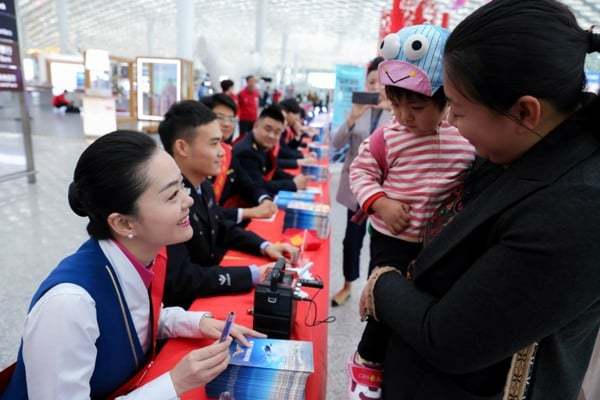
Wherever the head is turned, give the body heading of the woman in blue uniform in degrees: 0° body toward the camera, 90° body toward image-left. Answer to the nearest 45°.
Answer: approximately 270°

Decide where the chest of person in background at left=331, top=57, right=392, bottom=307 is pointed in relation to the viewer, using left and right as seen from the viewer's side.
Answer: facing the viewer and to the left of the viewer

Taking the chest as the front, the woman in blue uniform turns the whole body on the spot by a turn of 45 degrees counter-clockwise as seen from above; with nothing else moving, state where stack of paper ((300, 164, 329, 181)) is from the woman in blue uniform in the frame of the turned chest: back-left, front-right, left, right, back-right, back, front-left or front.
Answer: front

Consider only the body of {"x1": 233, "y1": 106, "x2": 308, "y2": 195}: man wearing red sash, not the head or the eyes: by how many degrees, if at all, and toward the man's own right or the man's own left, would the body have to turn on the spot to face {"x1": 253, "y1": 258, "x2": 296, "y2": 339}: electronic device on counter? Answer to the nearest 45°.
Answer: approximately 45° to the man's own right

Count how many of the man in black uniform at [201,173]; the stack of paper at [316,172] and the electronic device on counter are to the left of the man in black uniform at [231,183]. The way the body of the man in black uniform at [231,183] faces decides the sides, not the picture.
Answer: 1

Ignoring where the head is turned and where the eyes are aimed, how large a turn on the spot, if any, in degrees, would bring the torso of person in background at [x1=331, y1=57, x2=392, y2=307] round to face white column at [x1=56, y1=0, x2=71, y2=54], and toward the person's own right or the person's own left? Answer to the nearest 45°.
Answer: approximately 90° to the person's own right

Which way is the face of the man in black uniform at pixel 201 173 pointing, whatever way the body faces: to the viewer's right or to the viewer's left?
to the viewer's right

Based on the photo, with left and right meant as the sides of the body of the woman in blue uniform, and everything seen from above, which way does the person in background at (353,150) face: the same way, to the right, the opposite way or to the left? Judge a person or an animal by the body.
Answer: the opposite way

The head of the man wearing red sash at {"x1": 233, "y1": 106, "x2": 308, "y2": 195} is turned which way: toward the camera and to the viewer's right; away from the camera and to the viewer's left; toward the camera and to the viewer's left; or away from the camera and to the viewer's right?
toward the camera and to the viewer's right

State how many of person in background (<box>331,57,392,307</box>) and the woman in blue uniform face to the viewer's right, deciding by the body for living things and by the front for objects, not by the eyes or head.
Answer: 1

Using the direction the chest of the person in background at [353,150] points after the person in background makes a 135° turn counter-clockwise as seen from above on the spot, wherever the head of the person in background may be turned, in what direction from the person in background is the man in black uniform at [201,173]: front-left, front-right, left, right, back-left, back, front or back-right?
back-right

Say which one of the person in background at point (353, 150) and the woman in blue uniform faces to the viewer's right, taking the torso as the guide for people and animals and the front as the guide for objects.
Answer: the woman in blue uniform
